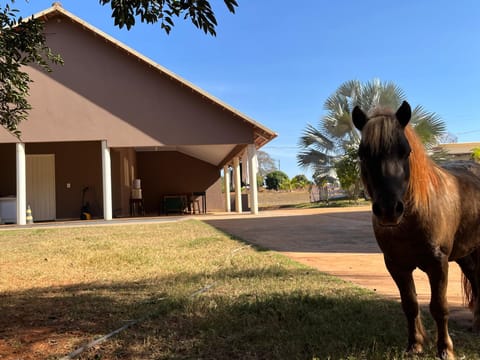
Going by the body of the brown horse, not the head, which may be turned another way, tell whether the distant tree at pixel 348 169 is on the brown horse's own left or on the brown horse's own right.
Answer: on the brown horse's own right

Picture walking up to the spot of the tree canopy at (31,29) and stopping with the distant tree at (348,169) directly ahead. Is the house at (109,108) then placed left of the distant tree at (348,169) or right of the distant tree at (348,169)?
left

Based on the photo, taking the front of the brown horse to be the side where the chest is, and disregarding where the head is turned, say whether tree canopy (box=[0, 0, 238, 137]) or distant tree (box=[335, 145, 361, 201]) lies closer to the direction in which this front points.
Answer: the tree canopy

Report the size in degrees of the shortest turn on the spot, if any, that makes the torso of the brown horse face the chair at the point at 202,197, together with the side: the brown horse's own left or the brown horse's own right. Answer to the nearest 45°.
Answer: approximately 90° to the brown horse's own right

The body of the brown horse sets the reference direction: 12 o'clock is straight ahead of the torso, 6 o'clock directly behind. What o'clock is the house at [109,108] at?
The house is roughly at 3 o'clock from the brown horse.

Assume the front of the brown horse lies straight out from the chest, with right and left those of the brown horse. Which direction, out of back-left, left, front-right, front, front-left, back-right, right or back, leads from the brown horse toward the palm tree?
back-right

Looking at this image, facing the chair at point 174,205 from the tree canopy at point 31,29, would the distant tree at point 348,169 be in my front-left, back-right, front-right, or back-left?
front-right

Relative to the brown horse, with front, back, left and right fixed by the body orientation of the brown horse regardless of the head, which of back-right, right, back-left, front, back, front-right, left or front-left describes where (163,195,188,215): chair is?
right
